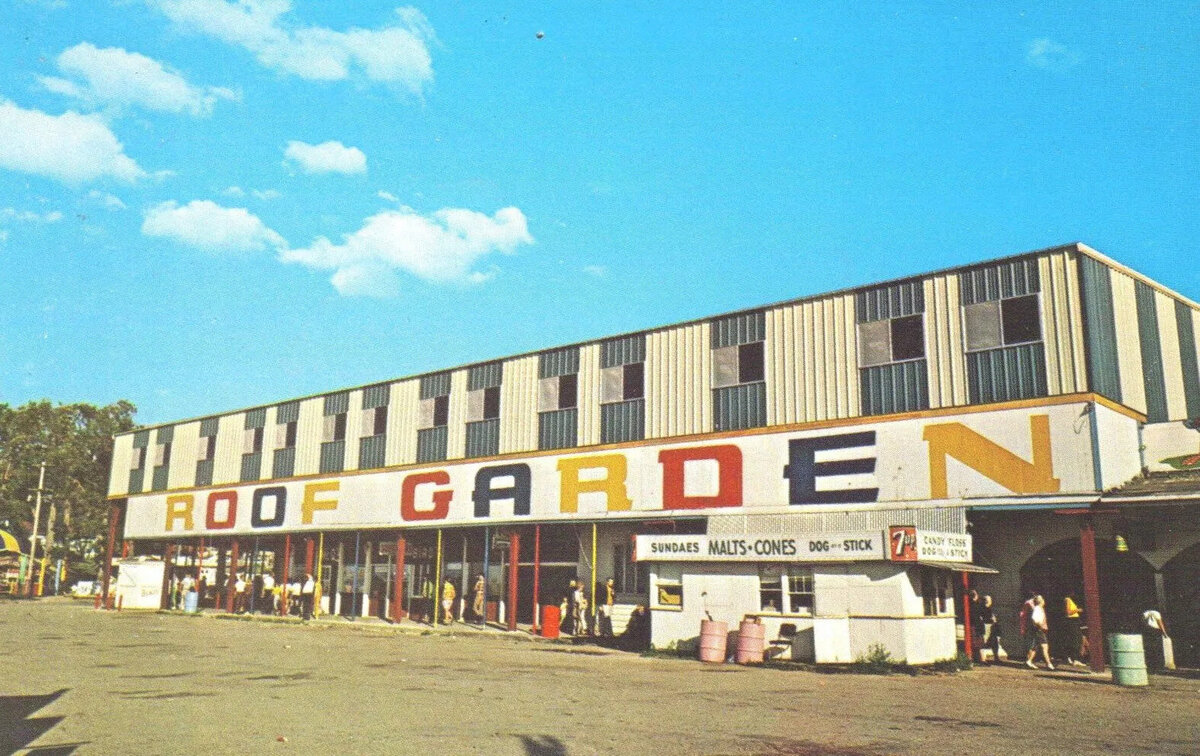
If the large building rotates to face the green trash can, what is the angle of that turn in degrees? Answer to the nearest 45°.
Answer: approximately 90° to its left

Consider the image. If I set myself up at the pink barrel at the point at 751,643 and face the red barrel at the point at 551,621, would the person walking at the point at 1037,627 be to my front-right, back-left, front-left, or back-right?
back-right

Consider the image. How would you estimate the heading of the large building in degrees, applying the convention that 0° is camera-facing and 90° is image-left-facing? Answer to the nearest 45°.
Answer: approximately 45°
